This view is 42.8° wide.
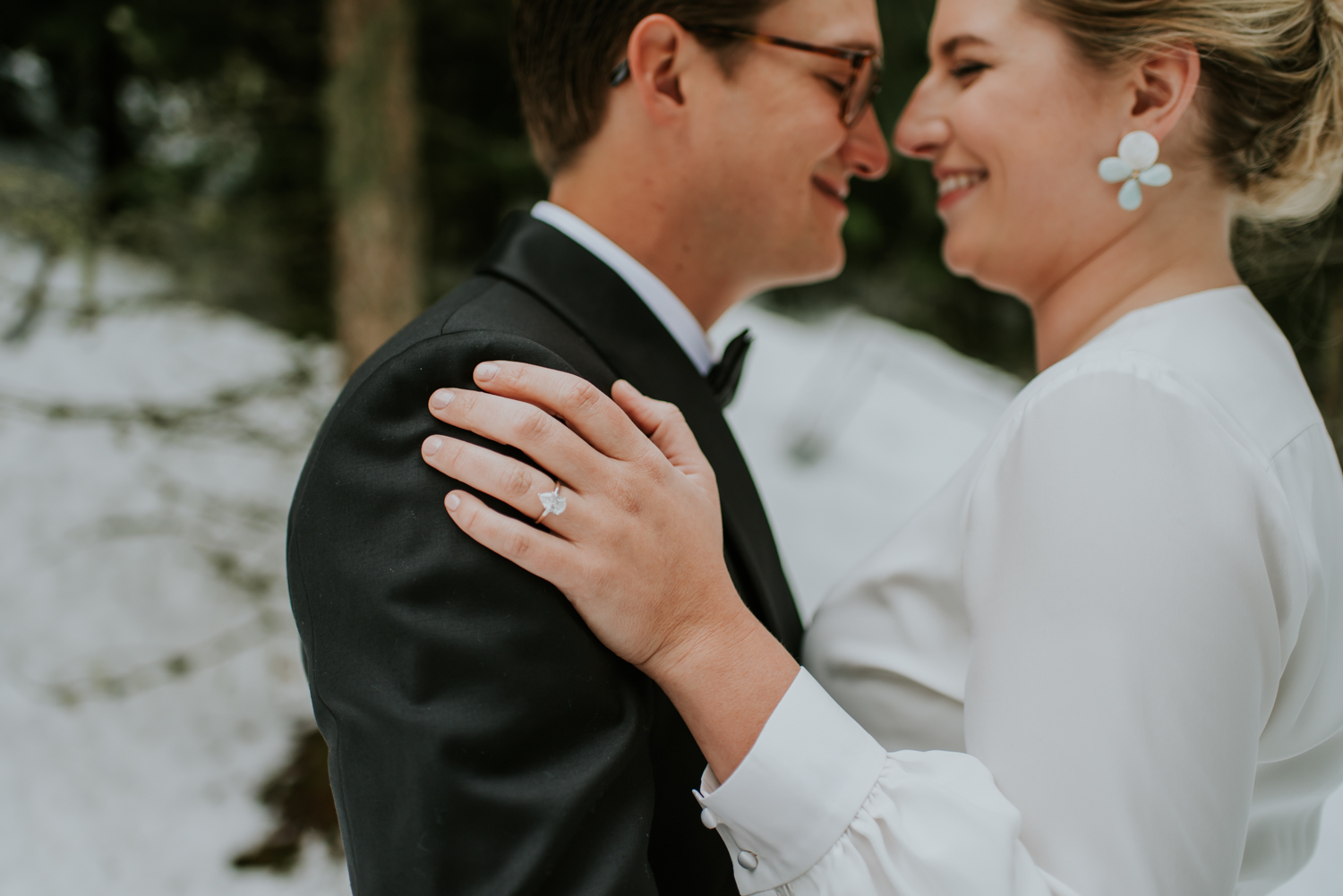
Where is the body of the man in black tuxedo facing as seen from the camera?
to the viewer's right

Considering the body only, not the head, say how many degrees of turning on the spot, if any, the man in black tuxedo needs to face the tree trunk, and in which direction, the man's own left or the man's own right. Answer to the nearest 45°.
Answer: approximately 90° to the man's own left

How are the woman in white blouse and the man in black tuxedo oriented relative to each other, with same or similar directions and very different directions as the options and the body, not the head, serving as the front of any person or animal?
very different directions

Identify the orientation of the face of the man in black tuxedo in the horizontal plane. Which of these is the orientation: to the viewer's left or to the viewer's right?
to the viewer's right

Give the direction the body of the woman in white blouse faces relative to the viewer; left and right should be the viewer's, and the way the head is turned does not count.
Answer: facing to the left of the viewer
